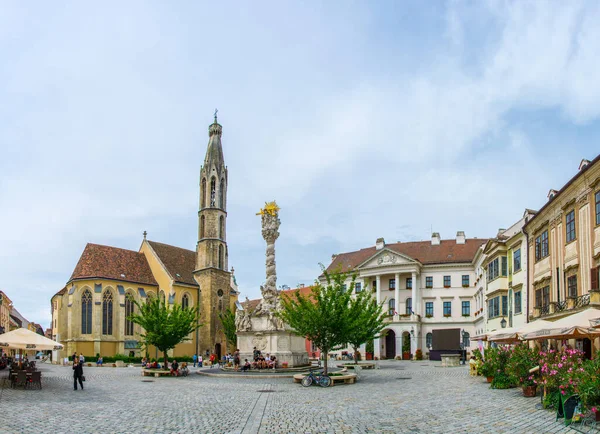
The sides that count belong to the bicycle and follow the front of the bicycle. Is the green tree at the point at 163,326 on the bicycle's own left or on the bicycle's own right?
on the bicycle's own right

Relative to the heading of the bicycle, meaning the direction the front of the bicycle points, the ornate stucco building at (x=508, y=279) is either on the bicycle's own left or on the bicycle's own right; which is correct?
on the bicycle's own right

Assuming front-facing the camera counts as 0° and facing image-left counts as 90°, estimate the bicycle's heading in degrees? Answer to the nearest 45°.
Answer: approximately 90°

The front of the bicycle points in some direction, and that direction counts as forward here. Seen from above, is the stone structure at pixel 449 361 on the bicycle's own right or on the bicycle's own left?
on the bicycle's own right

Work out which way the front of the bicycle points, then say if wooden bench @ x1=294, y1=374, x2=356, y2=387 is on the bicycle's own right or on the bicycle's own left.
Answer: on the bicycle's own right

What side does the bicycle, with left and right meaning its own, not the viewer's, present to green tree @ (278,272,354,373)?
right
